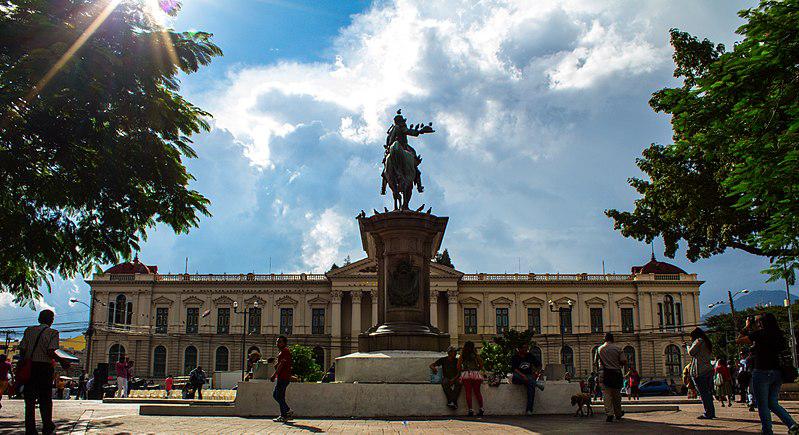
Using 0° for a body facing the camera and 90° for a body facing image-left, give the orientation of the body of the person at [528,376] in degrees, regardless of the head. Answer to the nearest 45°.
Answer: approximately 0°
